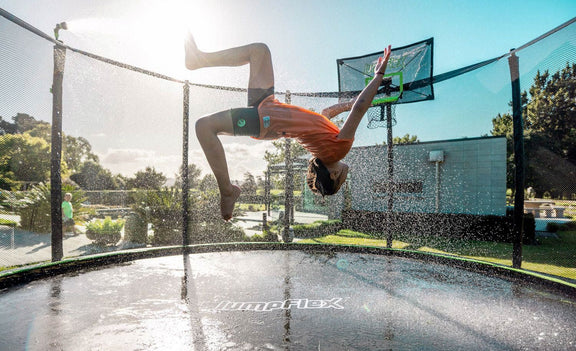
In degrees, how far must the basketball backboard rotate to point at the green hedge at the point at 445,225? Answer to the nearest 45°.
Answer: approximately 135° to its right

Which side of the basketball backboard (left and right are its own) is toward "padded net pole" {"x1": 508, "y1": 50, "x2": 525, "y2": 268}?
left

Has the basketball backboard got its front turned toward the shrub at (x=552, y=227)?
no

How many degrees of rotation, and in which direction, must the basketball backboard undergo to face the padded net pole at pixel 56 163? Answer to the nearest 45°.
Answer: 0° — it already faces it

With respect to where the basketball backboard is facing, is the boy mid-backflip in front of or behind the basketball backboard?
in front

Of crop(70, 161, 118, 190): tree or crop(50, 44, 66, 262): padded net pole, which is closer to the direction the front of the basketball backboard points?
the padded net pole

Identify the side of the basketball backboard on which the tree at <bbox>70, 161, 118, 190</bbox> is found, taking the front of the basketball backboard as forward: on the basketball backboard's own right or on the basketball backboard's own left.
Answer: on the basketball backboard's own right

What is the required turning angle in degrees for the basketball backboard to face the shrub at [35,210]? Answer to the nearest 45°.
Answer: approximately 45° to its right

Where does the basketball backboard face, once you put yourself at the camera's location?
facing the viewer and to the left of the viewer

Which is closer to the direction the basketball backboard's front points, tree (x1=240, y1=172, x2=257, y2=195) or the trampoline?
the trampoline
